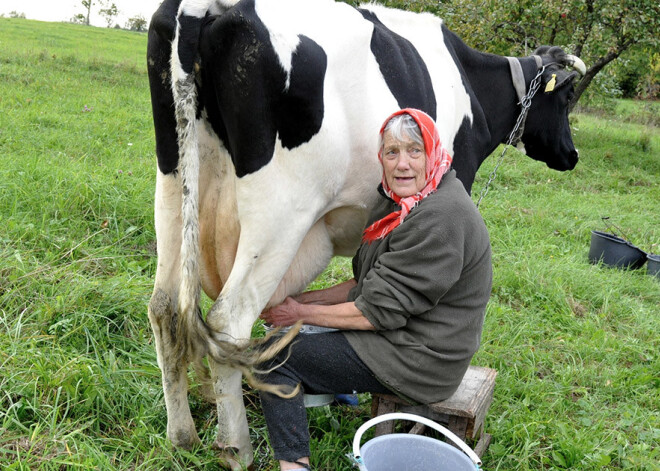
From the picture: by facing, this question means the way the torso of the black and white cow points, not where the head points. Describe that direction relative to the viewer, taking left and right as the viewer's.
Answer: facing away from the viewer and to the right of the viewer

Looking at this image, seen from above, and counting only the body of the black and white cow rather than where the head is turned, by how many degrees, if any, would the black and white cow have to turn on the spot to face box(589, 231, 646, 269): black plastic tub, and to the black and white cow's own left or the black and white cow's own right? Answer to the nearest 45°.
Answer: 0° — it already faces it

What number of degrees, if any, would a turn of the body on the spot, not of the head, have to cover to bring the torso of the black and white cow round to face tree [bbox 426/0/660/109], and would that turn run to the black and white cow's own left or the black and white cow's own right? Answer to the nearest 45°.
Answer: approximately 45° to the black and white cow's own left

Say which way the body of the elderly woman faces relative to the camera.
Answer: to the viewer's left
